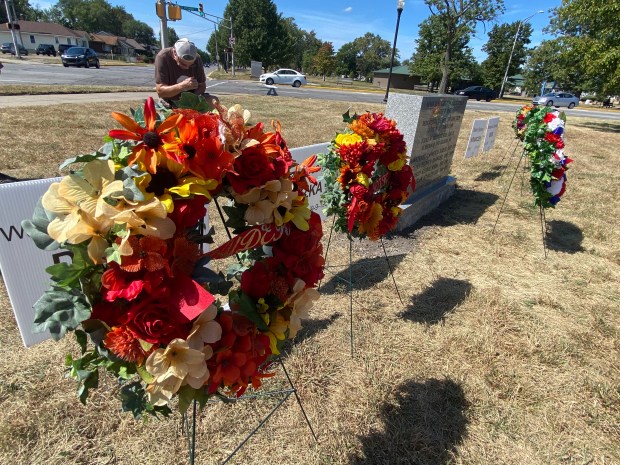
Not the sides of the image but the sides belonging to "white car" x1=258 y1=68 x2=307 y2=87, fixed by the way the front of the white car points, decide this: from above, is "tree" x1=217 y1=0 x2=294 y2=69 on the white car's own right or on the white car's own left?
on the white car's own right

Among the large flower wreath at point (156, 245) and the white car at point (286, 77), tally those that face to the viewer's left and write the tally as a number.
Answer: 1

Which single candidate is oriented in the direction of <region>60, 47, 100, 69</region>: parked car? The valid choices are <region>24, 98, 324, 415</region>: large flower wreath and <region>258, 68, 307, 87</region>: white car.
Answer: the white car

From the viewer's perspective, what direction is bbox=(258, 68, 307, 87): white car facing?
to the viewer's left

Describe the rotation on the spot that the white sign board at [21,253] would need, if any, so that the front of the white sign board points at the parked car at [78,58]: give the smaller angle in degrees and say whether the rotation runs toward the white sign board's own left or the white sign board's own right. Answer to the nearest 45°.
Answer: approximately 135° to the white sign board's own left

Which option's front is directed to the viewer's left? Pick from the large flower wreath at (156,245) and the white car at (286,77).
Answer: the white car

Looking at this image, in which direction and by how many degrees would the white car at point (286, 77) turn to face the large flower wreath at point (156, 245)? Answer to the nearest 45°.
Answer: approximately 90° to its left

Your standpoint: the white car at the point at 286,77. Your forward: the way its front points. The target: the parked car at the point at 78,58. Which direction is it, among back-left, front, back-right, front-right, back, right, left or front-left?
front

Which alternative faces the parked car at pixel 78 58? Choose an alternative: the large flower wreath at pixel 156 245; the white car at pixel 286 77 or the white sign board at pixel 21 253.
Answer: the white car

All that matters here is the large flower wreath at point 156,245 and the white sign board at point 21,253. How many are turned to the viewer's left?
0

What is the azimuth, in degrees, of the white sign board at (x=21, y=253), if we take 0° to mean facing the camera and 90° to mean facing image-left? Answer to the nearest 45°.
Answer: approximately 315°

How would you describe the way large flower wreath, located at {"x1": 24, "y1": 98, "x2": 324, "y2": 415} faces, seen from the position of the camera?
facing the viewer and to the right of the viewer

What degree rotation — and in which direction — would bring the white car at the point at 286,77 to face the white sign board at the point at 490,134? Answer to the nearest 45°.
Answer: approximately 90° to its left
